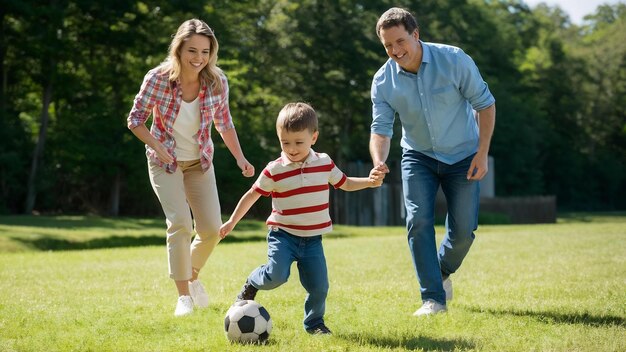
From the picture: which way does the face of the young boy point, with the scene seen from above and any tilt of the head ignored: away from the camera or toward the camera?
toward the camera

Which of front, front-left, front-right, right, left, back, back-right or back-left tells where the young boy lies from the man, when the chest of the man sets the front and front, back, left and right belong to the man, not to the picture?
front

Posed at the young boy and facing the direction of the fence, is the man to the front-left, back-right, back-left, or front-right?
front-right

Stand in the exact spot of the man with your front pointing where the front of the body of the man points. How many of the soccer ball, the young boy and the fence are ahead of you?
2

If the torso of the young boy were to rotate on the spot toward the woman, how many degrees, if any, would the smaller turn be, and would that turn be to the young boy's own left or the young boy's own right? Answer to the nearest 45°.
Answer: approximately 135° to the young boy's own right

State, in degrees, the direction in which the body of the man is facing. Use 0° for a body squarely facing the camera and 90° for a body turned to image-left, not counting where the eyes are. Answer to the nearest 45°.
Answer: approximately 45°

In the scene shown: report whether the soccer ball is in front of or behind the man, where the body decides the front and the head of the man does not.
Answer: in front

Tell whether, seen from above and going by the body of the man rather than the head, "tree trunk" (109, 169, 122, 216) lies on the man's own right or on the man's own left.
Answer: on the man's own right

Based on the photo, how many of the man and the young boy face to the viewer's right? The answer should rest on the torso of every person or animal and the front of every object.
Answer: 0

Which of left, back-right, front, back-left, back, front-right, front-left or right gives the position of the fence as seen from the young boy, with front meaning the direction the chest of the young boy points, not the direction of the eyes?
back

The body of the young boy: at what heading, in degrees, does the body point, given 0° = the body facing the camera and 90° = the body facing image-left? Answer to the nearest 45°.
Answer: approximately 0°

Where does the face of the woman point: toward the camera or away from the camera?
toward the camera
